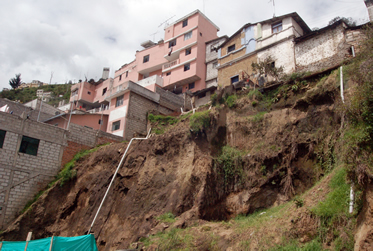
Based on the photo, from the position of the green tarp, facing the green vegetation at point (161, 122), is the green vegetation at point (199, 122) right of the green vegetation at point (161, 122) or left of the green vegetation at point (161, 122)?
right

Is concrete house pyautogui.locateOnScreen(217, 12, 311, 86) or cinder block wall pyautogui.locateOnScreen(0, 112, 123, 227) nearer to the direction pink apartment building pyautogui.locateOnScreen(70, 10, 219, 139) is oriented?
the cinder block wall

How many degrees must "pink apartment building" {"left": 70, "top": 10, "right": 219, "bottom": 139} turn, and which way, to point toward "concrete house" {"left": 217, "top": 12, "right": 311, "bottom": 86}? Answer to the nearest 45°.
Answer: approximately 90° to its left

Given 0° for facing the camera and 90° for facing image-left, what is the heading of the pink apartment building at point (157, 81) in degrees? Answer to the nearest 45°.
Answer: approximately 45°

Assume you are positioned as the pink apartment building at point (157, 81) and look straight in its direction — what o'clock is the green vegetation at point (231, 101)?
The green vegetation is roughly at 10 o'clock from the pink apartment building.

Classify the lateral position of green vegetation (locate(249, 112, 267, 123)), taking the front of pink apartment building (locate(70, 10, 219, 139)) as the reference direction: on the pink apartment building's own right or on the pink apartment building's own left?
on the pink apartment building's own left

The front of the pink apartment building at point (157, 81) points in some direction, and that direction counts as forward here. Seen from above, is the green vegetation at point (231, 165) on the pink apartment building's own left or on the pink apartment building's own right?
on the pink apartment building's own left

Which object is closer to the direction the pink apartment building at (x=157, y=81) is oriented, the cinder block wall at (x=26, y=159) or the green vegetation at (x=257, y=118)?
the cinder block wall

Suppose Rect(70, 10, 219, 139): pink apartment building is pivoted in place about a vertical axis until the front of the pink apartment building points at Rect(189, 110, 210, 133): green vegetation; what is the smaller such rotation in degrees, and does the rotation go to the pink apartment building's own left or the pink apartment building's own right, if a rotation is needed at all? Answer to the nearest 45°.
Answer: approximately 45° to the pink apartment building's own left
